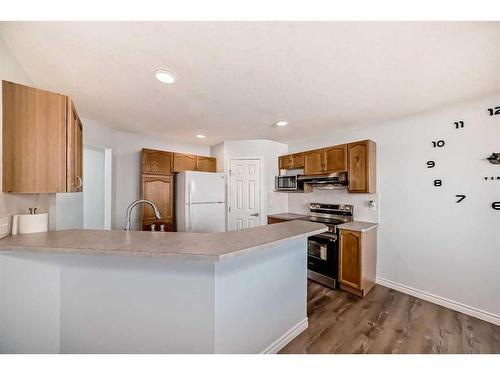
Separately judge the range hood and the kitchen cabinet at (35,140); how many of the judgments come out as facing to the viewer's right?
1

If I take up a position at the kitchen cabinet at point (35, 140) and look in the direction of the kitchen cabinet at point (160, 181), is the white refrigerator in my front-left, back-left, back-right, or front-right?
front-right

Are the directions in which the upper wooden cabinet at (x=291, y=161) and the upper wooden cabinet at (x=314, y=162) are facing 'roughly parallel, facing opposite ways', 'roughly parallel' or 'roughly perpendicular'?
roughly parallel

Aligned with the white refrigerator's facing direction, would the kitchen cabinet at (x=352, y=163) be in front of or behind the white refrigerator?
in front

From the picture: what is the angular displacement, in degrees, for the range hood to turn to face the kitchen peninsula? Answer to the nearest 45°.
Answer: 0° — it already faces it

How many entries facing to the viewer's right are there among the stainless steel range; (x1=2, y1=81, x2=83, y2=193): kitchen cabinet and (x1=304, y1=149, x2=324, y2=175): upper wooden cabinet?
1

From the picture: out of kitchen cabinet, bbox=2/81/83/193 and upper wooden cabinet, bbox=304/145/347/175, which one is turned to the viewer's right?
the kitchen cabinet

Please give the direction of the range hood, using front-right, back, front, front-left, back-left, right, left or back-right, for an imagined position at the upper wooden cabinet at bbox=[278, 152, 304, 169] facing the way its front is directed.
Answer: left

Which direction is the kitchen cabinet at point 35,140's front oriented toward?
to the viewer's right

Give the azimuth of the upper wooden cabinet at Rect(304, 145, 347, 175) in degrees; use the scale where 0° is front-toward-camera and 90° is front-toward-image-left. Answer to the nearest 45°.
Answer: approximately 45°

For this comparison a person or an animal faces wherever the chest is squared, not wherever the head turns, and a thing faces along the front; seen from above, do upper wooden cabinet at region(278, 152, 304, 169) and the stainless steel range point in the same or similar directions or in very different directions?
same or similar directions

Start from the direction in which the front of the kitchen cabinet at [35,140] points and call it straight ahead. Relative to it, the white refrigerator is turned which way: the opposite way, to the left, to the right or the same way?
to the right

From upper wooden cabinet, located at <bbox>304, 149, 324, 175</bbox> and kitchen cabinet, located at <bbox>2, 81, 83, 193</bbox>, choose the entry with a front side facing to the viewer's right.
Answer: the kitchen cabinet

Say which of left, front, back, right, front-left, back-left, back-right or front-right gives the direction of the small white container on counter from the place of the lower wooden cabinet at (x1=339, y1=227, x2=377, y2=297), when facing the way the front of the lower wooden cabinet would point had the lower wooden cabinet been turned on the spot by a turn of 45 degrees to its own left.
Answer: front-right
